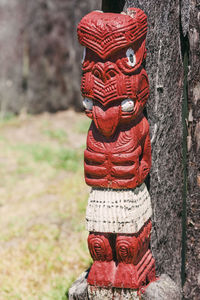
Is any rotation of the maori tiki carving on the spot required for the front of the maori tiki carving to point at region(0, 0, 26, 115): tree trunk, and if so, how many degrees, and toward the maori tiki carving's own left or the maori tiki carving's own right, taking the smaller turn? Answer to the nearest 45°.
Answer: approximately 135° to the maori tiki carving's own right

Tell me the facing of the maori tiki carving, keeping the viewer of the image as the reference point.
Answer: facing the viewer and to the left of the viewer

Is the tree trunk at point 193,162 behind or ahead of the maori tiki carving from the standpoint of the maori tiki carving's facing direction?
behind
